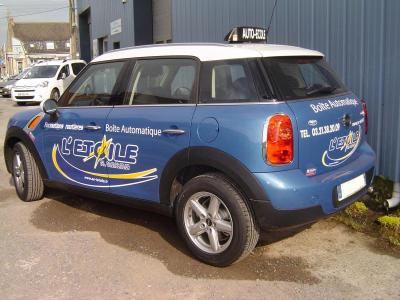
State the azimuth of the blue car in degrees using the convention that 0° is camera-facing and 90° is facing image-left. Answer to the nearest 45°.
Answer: approximately 135°

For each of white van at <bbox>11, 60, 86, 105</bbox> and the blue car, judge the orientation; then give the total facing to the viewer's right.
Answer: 0

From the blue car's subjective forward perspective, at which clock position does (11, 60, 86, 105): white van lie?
The white van is roughly at 1 o'clock from the blue car.

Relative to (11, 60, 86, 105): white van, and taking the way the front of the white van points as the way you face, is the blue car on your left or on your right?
on your left

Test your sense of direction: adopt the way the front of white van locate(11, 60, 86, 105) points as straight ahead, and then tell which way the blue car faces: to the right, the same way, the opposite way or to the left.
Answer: to the right

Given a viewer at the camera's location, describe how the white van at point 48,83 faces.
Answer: facing the viewer and to the left of the viewer
